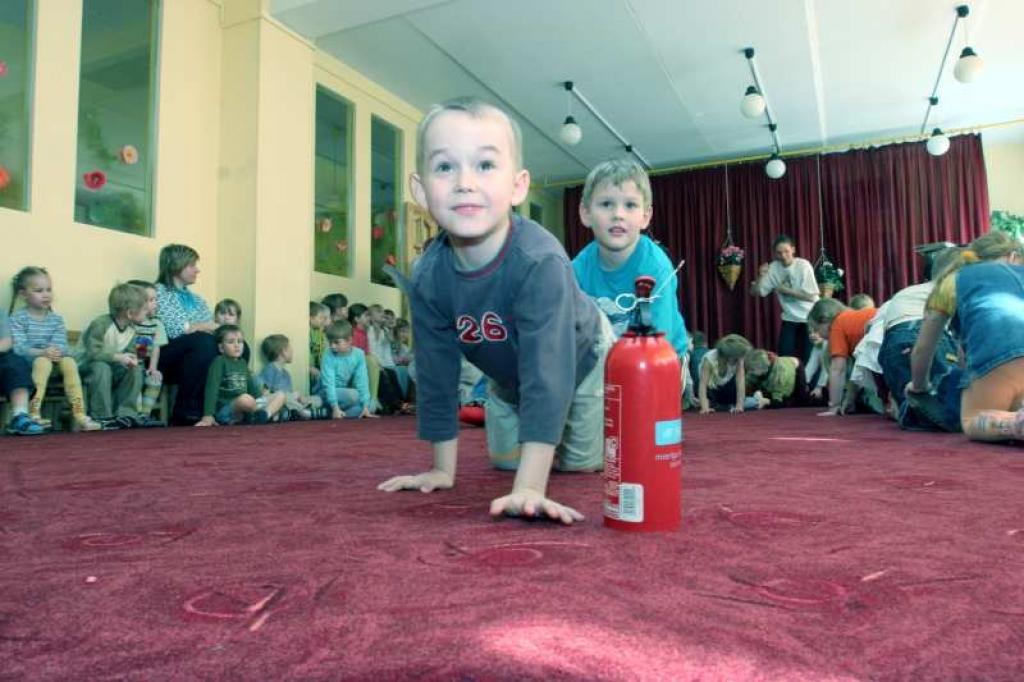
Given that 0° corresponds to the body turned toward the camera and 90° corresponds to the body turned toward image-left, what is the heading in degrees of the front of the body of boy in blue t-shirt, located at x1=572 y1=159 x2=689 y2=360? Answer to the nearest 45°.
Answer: approximately 0°

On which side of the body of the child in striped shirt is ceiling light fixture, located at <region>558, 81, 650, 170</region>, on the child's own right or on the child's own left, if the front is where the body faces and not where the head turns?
on the child's own left

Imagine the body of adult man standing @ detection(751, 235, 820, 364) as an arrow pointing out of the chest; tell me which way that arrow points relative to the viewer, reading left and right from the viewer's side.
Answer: facing the viewer and to the left of the viewer

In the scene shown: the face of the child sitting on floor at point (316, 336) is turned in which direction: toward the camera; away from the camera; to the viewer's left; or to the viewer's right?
toward the camera

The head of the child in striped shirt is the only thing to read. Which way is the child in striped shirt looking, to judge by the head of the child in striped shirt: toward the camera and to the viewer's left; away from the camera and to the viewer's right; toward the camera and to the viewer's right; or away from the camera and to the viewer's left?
toward the camera and to the viewer's right

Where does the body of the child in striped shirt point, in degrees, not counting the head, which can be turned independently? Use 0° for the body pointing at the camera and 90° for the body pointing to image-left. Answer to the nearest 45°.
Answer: approximately 315°

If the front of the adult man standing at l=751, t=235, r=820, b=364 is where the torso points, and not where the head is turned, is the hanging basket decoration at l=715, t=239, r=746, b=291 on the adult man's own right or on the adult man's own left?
on the adult man's own right

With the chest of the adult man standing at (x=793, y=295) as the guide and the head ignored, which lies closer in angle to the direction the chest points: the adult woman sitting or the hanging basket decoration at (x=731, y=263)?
the adult woman sitting

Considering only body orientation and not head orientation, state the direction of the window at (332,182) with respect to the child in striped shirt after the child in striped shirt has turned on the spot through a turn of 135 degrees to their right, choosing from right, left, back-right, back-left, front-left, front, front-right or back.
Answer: back-right
